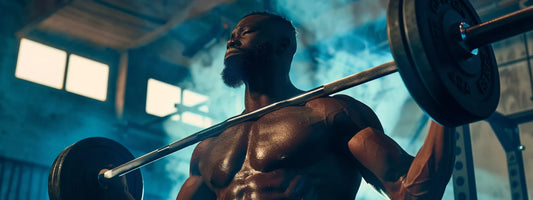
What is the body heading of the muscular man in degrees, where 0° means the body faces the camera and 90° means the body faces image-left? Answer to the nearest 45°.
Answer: approximately 45°
